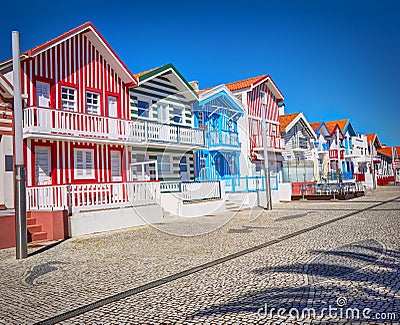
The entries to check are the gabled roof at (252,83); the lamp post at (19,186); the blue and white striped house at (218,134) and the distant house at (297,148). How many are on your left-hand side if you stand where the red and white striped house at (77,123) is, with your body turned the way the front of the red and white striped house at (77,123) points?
3

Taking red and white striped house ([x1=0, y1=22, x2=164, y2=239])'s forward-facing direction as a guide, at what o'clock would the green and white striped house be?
The green and white striped house is roughly at 9 o'clock from the red and white striped house.

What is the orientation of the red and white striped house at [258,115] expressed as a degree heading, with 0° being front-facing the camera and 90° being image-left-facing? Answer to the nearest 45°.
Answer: approximately 315°

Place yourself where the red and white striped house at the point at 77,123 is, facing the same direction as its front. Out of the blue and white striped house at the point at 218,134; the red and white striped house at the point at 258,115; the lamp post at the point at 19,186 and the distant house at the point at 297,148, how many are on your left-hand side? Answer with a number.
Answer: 3

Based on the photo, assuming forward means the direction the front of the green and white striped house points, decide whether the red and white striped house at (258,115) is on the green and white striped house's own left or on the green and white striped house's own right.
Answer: on the green and white striped house's own left

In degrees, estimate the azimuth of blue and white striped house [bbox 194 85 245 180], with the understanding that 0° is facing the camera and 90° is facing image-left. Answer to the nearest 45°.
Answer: approximately 315°

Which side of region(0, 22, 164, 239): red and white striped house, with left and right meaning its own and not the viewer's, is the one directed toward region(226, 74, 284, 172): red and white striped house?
left

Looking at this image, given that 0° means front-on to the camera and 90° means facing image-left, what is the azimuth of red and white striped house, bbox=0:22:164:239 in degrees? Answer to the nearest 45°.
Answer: approximately 315°

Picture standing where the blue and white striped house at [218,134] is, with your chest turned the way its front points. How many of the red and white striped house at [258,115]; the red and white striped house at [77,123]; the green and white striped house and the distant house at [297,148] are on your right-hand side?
2

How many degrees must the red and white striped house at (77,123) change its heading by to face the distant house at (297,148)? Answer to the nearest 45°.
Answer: approximately 90° to its left

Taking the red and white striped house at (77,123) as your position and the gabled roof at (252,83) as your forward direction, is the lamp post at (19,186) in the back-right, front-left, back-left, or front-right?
back-right
